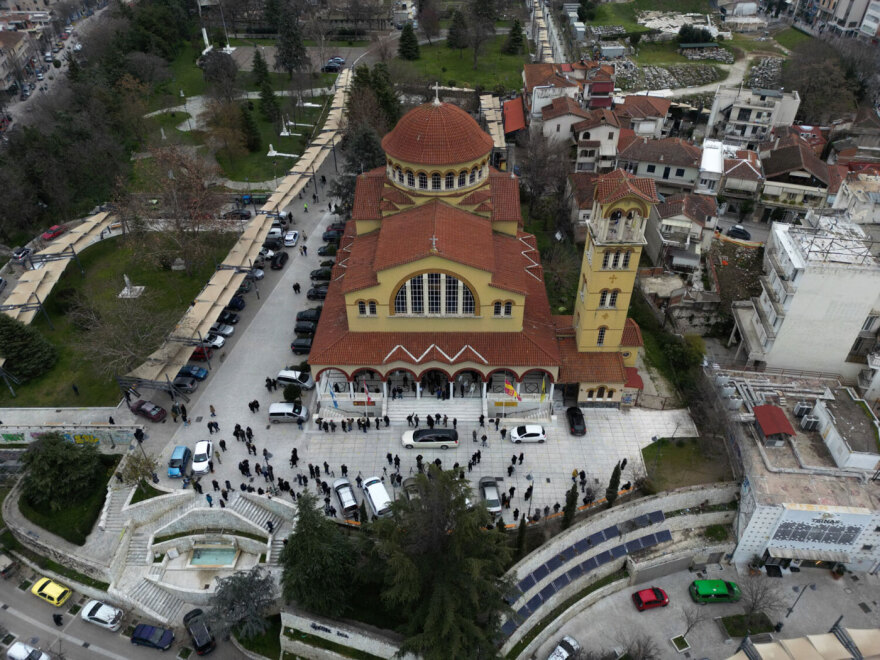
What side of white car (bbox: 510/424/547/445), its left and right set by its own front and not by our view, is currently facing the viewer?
left

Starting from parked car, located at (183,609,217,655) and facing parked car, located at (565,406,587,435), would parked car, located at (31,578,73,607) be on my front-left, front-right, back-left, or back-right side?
back-left

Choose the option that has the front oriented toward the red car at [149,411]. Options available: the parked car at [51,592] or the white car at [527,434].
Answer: the white car

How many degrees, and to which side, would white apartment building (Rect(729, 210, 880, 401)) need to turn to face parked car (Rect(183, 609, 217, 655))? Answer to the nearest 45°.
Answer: approximately 45° to its left

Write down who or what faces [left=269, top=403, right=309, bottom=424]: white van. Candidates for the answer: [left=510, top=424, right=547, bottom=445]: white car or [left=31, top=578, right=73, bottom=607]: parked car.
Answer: the white car

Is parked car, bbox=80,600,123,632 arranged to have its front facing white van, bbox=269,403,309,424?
no

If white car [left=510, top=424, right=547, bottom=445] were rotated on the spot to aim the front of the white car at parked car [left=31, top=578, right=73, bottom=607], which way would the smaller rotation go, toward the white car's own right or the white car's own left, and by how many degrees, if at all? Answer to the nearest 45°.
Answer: approximately 45° to the white car's own left

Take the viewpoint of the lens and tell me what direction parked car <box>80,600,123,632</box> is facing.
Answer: facing away from the viewer and to the left of the viewer

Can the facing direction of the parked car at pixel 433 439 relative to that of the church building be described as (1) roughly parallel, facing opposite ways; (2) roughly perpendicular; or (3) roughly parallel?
roughly perpendicular

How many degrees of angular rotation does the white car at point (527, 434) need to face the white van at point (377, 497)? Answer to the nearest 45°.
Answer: approximately 45° to its left

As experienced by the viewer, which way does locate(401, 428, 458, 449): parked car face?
facing to the left of the viewer

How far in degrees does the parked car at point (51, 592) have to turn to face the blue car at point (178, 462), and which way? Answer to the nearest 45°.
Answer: approximately 135° to its right

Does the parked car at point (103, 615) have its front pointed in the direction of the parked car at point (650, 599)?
no

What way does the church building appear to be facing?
toward the camera

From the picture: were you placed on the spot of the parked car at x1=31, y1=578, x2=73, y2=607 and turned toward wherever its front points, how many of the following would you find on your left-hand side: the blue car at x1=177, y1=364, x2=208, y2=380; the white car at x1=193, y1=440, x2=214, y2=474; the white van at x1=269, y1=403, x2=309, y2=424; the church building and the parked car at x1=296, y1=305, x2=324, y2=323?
0

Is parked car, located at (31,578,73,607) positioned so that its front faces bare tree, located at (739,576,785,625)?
no

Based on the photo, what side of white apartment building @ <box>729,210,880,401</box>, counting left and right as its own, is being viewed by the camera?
left

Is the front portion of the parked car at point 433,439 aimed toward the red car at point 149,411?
yes

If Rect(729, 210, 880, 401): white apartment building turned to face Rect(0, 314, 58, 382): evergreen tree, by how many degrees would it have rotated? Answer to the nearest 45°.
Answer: approximately 45° to its left
